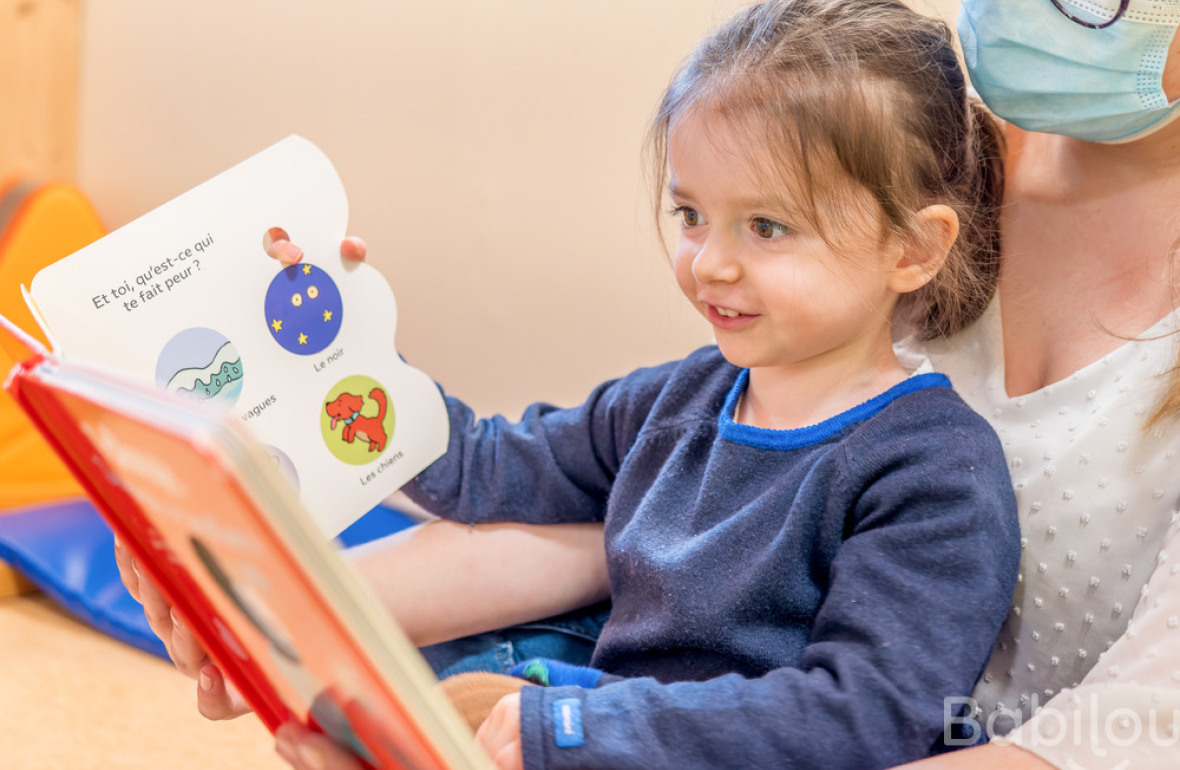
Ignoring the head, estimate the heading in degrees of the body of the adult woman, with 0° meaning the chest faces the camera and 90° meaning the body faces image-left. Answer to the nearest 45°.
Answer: approximately 45°

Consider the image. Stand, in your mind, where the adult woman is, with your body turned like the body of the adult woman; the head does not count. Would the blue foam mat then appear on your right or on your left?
on your right

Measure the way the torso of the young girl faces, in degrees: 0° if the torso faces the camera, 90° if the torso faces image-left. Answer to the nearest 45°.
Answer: approximately 45°

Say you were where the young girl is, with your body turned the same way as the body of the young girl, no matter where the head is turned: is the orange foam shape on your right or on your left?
on your right

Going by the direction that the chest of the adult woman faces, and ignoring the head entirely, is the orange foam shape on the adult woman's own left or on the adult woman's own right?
on the adult woman's own right
